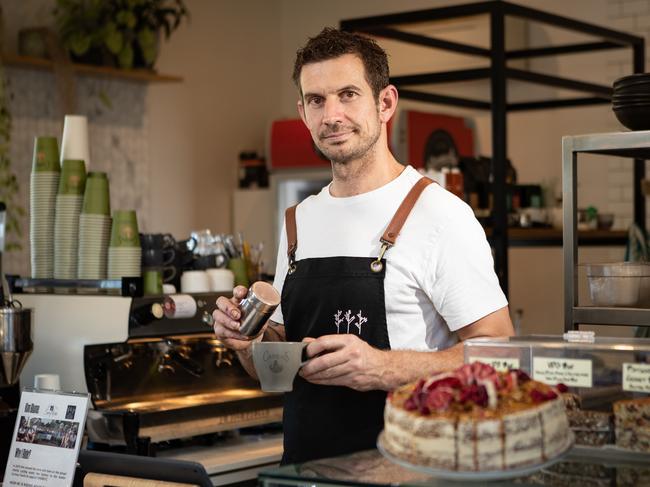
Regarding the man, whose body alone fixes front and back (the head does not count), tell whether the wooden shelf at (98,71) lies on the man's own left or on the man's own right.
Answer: on the man's own right

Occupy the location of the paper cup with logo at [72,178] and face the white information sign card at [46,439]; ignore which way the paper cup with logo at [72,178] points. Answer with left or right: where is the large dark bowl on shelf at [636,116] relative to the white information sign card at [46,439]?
left

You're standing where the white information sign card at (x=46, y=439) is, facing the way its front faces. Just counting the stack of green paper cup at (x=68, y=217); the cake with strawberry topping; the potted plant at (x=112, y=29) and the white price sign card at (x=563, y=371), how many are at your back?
2

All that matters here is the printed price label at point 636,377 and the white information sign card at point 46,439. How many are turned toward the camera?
2

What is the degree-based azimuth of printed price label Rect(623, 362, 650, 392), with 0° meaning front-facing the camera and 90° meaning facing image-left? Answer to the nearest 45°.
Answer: approximately 0°

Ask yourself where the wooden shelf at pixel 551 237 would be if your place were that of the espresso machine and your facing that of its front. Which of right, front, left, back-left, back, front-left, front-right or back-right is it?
left

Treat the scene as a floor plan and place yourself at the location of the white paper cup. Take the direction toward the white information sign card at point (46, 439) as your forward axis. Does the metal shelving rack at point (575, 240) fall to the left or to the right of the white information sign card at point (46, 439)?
left

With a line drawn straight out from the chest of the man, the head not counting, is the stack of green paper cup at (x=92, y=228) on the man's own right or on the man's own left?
on the man's own right
